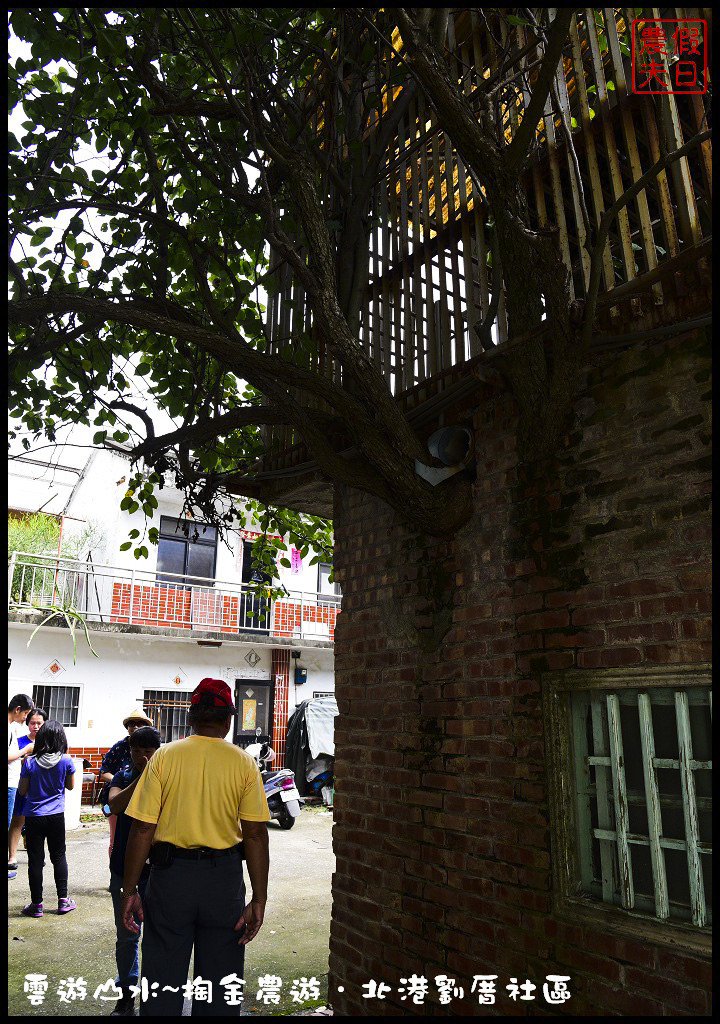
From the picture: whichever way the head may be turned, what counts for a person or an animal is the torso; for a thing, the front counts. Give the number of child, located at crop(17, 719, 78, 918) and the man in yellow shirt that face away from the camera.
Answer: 2

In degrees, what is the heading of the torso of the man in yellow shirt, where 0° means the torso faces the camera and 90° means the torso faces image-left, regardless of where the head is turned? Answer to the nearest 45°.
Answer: approximately 180°

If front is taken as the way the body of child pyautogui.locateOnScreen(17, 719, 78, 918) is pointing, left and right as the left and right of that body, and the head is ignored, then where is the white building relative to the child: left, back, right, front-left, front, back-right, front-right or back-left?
front

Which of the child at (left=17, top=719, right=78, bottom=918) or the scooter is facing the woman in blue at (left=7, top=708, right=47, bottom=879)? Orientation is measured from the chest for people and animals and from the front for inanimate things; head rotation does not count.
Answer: the child at (left=17, top=719, right=78, bottom=918)

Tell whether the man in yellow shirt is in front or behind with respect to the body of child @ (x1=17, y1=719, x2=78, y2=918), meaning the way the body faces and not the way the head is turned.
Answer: behind

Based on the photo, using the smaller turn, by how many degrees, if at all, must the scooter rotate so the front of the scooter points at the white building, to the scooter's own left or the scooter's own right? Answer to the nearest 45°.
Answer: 0° — it already faces it

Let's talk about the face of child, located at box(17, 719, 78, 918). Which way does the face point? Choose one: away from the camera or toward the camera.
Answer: away from the camera

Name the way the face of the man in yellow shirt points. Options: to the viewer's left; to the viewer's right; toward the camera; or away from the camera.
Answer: away from the camera

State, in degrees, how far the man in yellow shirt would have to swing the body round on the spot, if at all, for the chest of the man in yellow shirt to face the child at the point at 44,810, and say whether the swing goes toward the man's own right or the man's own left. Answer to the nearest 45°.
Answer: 0° — they already face them

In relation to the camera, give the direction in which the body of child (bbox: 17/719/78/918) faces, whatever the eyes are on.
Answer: away from the camera

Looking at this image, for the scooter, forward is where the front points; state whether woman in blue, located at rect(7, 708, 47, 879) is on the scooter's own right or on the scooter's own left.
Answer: on the scooter's own left

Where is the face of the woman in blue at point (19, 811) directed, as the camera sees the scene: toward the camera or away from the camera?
toward the camera

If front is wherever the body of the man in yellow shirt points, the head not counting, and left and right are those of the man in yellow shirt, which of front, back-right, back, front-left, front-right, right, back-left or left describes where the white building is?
front

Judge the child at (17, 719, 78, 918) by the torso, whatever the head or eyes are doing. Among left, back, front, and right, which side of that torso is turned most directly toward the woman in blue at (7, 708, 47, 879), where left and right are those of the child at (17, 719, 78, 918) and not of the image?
front

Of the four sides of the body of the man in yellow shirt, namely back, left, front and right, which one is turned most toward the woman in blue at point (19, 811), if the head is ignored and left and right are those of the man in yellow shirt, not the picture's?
front

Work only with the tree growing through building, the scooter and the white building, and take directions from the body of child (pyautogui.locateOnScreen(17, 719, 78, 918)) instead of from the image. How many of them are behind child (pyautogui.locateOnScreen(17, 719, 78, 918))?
1
